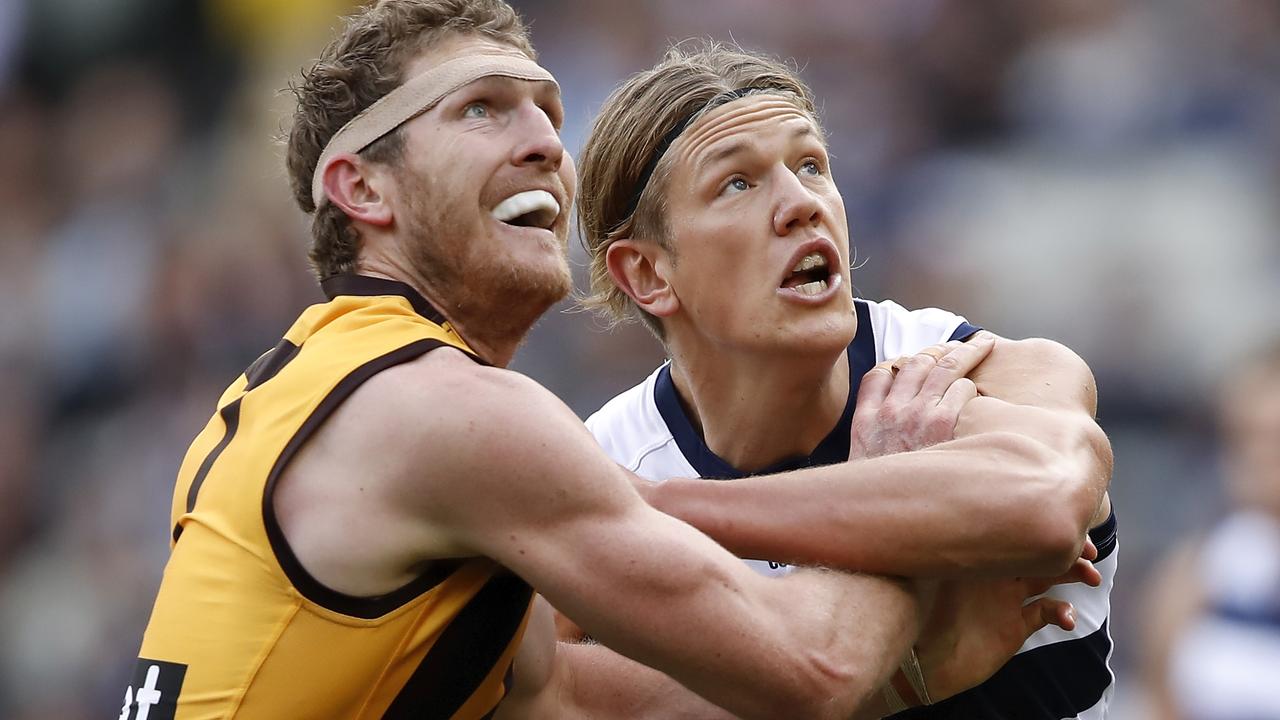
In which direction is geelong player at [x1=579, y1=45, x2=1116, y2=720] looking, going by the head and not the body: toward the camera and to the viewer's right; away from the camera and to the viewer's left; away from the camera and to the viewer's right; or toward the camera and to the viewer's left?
toward the camera and to the viewer's right
